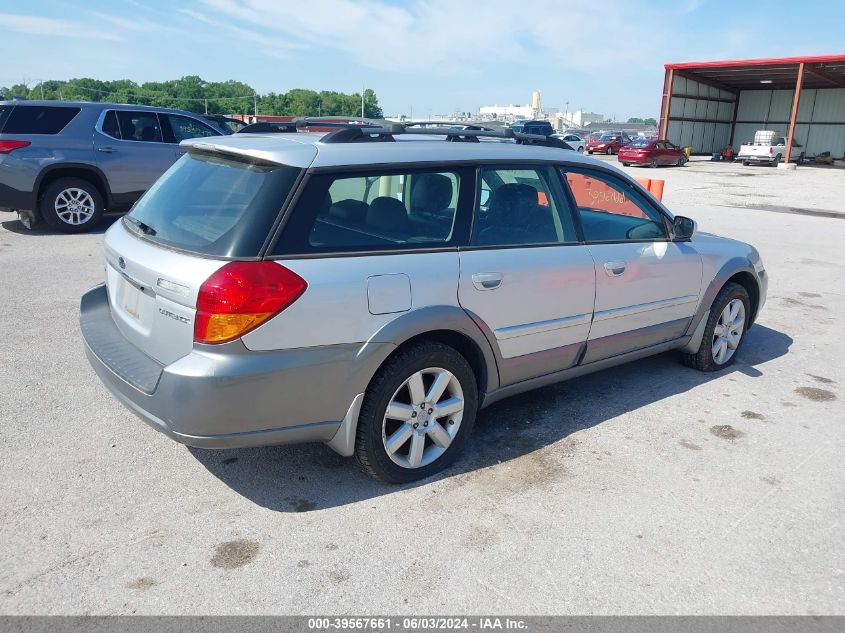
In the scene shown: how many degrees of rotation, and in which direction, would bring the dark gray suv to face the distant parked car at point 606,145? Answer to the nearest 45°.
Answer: approximately 45° to its left

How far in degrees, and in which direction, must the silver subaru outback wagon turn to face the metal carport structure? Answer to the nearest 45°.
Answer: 0° — it already faces it

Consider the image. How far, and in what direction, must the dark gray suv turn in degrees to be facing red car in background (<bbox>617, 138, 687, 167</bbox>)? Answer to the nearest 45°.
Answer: approximately 45° to its left

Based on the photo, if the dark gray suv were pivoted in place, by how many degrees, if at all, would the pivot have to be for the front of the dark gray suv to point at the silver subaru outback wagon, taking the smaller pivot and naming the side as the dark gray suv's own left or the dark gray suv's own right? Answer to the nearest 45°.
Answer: approximately 90° to the dark gray suv's own right

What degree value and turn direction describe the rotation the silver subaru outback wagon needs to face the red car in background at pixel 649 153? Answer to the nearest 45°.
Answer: approximately 45° to its left

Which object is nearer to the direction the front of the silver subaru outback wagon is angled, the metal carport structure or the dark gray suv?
the metal carport structure

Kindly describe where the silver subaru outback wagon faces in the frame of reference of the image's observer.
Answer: facing away from the viewer and to the right of the viewer

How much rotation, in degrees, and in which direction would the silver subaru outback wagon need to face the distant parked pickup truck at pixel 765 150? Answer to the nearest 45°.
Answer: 0° — it already faces it

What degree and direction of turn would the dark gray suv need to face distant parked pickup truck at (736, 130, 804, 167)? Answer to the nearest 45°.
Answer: approximately 45° to its left

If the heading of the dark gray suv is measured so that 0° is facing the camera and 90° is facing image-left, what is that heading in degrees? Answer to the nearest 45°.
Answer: approximately 270°
